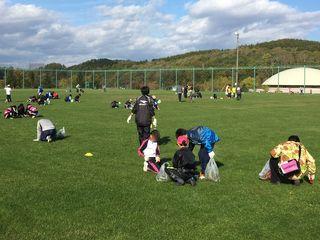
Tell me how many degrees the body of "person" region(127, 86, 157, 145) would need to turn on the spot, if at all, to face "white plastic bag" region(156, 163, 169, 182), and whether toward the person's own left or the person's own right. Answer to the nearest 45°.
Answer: approximately 180°

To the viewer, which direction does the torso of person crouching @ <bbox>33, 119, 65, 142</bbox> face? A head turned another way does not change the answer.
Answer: to the viewer's left

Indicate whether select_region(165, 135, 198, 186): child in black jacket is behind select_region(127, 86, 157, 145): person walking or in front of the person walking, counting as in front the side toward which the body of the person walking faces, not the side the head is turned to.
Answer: behind

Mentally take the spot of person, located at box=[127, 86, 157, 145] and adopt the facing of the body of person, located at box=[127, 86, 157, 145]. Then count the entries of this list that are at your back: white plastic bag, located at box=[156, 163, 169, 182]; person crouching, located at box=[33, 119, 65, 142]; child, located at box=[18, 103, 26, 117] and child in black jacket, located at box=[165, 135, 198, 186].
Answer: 2

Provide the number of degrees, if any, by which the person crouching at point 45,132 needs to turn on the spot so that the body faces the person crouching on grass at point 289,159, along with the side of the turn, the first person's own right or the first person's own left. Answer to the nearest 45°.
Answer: approximately 135° to the first person's own left

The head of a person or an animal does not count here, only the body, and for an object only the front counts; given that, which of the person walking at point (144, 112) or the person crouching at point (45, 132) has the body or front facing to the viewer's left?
the person crouching

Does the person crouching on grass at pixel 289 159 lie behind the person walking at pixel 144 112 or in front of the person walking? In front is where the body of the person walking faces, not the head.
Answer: behind

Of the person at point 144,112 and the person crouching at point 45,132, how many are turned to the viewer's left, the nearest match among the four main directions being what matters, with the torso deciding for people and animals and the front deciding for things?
1
